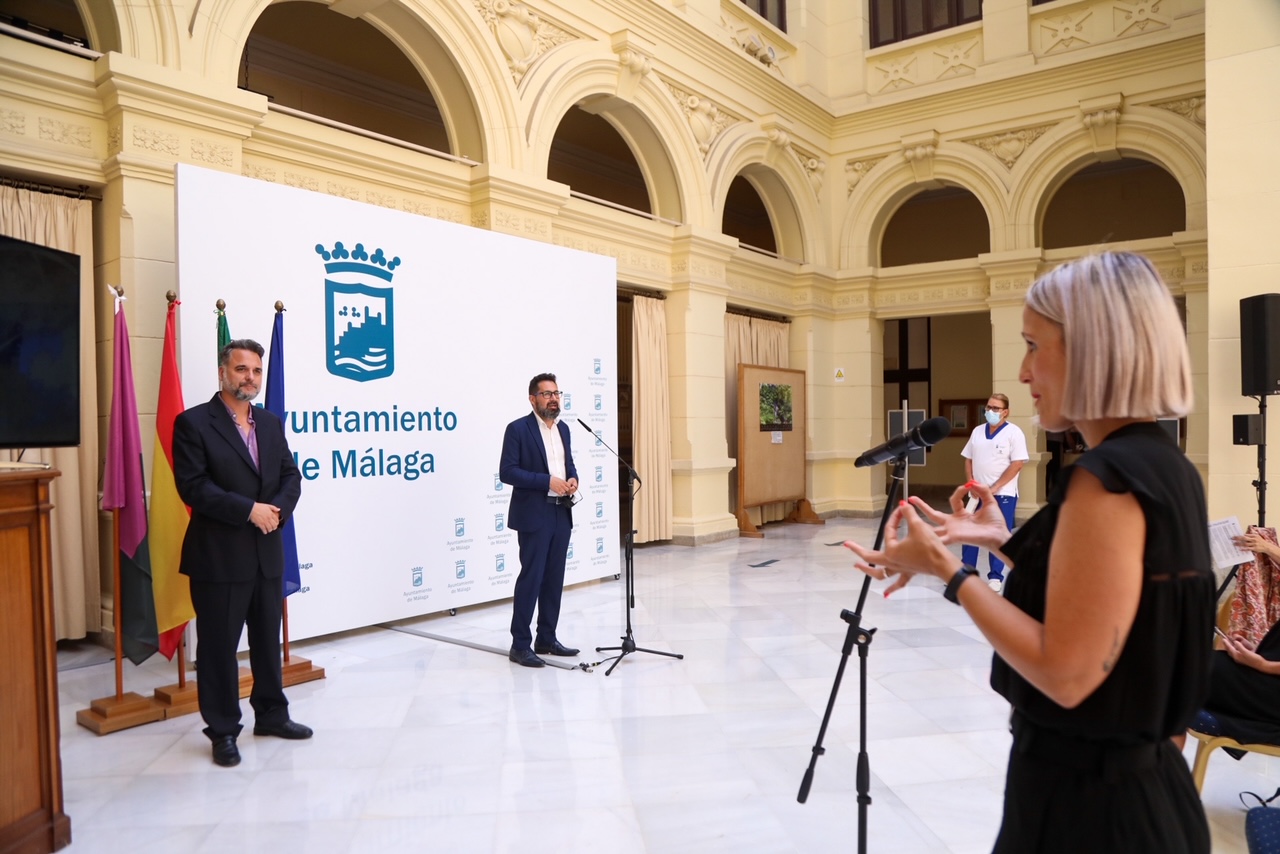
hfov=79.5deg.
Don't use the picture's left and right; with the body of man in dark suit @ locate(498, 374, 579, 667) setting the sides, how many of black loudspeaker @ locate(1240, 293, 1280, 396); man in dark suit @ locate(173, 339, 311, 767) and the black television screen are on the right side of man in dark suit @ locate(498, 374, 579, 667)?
2

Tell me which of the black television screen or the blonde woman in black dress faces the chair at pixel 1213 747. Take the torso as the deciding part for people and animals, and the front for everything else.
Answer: the black television screen

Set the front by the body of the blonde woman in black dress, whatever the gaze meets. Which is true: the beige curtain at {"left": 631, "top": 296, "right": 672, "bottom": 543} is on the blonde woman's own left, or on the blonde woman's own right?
on the blonde woman's own right

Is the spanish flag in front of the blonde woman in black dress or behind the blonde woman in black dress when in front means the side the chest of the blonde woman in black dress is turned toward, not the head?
in front

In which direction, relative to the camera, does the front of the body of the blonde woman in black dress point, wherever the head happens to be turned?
to the viewer's left

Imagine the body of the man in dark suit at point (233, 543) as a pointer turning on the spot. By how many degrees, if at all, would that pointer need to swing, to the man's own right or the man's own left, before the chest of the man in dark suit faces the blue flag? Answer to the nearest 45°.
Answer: approximately 135° to the man's own left

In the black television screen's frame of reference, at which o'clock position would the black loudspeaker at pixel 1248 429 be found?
The black loudspeaker is roughly at 11 o'clock from the black television screen.

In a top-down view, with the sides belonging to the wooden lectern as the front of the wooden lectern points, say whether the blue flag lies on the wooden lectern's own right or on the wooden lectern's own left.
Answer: on the wooden lectern's own left

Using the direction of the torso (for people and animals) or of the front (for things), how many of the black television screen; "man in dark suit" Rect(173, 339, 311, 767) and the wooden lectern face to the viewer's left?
0

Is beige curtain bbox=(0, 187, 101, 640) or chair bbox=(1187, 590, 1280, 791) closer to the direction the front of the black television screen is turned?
the chair

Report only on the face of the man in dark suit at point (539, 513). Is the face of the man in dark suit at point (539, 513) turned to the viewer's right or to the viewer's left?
to the viewer's right

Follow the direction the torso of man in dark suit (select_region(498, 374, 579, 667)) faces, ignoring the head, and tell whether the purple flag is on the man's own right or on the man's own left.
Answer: on the man's own right

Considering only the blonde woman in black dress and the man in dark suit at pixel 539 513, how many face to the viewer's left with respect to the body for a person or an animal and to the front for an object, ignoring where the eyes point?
1

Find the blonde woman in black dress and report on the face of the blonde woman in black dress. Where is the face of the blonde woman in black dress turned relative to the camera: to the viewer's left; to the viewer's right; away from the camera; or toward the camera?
to the viewer's left

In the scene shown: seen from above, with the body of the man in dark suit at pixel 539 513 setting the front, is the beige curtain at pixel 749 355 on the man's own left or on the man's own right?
on the man's own left

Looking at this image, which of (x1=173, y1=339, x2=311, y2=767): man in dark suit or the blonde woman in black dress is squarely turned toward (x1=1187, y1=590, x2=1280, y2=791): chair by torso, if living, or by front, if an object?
the man in dark suit

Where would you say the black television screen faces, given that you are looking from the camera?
facing the viewer and to the right of the viewer

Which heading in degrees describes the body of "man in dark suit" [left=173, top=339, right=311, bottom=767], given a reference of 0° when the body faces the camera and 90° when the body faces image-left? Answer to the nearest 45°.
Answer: approximately 315°

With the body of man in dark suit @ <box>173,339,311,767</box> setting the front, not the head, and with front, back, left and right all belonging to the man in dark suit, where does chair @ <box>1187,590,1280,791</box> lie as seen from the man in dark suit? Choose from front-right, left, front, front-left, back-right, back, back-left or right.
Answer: front
